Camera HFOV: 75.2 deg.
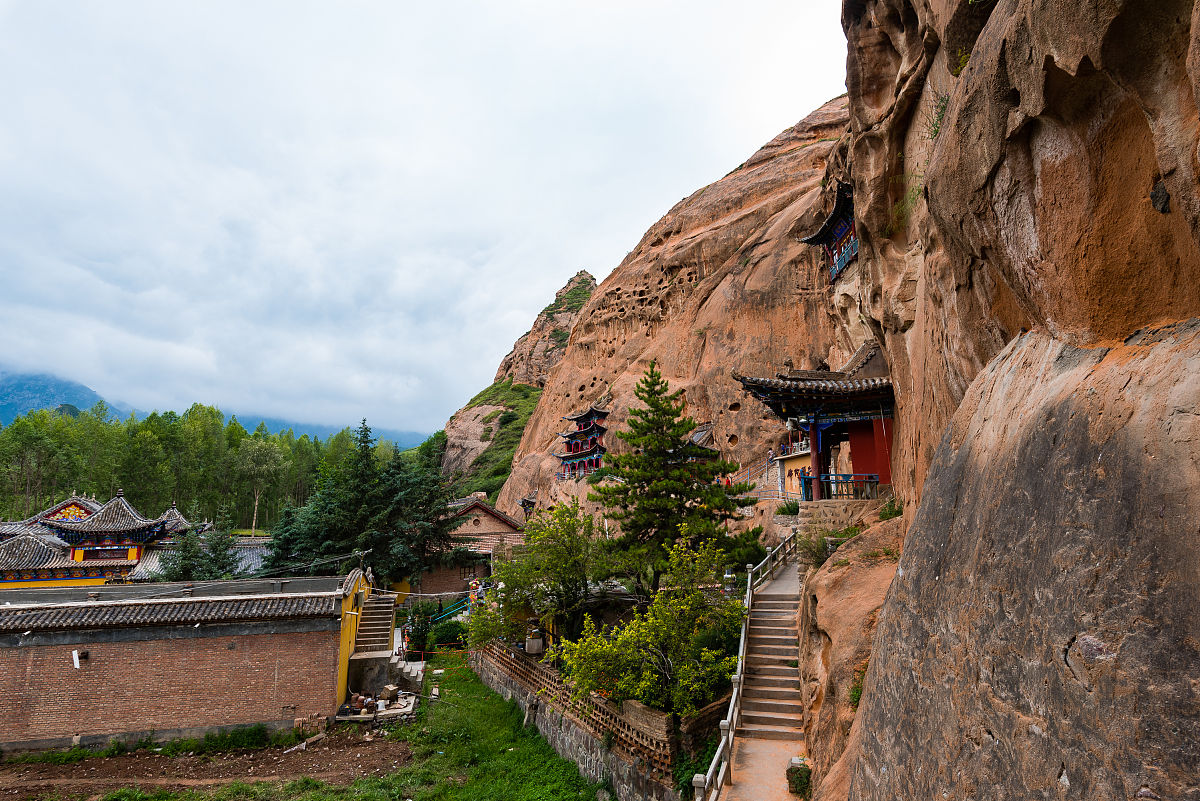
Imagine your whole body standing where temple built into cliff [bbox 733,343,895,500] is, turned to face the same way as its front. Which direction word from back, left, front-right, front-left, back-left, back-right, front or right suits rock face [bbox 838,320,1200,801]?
left

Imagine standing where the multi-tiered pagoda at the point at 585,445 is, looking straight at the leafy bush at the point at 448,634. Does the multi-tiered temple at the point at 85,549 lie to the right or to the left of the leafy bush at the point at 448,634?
right

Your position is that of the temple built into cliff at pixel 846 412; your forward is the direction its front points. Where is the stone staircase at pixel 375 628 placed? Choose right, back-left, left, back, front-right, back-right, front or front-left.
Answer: front

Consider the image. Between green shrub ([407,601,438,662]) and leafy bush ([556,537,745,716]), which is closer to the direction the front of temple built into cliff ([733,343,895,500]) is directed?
the green shrub

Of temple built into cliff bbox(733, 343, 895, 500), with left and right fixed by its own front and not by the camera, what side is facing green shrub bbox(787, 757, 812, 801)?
left

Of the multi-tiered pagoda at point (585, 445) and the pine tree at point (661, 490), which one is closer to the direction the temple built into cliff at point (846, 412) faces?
the pine tree

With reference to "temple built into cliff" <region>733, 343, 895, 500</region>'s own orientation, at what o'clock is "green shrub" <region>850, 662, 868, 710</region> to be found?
The green shrub is roughly at 9 o'clock from the temple built into cliff.

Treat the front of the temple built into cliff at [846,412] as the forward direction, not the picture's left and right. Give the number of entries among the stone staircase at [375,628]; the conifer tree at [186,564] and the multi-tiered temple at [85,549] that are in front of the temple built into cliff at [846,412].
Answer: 3

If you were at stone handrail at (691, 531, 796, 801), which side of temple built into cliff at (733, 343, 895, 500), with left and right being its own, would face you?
left

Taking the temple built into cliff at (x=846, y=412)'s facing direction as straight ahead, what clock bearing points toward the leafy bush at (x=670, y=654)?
The leafy bush is roughly at 10 o'clock from the temple built into cliff.

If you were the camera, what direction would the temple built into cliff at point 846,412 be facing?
facing to the left of the viewer

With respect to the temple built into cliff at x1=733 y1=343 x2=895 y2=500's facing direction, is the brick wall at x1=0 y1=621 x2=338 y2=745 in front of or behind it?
in front

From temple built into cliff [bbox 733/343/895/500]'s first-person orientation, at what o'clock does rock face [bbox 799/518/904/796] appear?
The rock face is roughly at 9 o'clock from the temple built into cliff.
